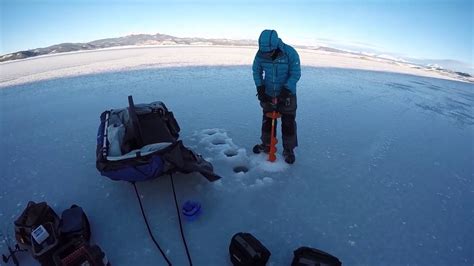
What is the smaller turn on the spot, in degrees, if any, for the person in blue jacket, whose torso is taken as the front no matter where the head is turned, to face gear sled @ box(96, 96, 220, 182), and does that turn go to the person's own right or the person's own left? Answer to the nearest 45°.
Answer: approximately 90° to the person's own right

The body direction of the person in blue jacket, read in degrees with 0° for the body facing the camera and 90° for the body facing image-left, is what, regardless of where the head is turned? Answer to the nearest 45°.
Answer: approximately 45°

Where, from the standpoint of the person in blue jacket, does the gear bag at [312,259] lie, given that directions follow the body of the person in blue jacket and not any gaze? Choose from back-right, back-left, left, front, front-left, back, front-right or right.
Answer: front-left

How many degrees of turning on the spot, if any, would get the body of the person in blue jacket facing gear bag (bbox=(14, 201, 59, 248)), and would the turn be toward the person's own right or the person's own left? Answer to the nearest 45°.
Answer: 0° — they already face it

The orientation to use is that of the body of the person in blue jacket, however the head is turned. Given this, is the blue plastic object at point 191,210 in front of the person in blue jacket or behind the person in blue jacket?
in front
